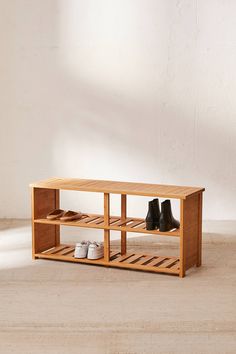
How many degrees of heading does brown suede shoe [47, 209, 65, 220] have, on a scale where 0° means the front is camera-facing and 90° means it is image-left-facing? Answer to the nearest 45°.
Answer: approximately 45°
